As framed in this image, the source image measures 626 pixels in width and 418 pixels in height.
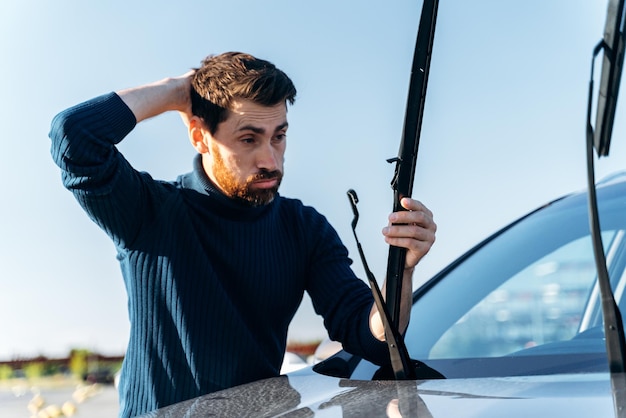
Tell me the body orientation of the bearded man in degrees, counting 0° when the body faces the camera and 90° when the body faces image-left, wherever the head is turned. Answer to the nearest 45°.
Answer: approximately 315°

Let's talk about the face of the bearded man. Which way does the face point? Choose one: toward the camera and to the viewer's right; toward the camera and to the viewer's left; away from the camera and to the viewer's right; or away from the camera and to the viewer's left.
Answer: toward the camera and to the viewer's right

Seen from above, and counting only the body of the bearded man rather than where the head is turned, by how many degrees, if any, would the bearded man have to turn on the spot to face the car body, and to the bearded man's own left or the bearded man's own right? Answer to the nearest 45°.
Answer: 0° — they already face it
